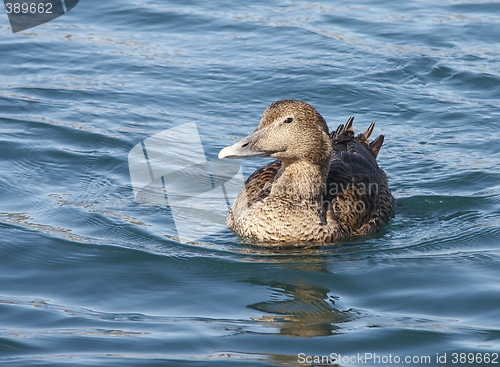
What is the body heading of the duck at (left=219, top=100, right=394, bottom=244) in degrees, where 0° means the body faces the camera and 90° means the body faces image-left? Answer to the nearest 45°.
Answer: approximately 45°
